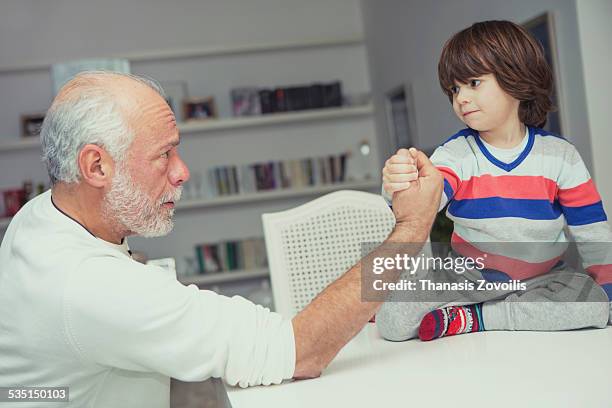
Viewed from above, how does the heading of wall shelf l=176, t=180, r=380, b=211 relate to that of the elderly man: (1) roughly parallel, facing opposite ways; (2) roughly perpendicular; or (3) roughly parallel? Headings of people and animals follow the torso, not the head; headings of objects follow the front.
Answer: roughly perpendicular

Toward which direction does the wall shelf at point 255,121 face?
toward the camera

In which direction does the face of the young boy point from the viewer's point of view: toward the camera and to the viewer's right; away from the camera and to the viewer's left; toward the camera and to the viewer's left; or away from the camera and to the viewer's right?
toward the camera and to the viewer's left

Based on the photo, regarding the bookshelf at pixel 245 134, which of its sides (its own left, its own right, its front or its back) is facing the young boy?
front

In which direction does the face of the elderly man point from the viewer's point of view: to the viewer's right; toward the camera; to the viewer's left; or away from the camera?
to the viewer's right

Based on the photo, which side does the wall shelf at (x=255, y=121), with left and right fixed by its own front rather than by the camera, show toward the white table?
front

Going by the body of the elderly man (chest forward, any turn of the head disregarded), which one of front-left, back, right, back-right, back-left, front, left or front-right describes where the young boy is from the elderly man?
front

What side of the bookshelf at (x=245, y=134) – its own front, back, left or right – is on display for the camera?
front

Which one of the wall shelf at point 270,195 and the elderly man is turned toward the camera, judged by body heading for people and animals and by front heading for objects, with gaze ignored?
the wall shelf

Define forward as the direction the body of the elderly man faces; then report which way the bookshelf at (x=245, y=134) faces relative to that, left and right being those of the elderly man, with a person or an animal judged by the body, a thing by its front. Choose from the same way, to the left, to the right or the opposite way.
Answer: to the right

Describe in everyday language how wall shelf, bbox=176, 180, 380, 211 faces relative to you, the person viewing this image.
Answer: facing the viewer

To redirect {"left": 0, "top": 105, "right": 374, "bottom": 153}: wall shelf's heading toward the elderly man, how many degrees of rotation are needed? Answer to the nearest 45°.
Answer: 0° — it already faces them

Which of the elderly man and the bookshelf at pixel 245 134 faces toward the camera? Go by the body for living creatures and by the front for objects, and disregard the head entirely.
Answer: the bookshelf

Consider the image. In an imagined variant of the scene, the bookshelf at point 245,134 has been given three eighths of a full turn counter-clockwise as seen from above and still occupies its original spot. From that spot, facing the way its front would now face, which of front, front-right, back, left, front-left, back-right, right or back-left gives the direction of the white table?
back-right

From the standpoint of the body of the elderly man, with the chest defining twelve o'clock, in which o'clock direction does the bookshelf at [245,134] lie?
The bookshelf is roughly at 9 o'clock from the elderly man.

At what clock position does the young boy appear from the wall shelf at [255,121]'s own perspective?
The young boy is roughly at 12 o'clock from the wall shelf.

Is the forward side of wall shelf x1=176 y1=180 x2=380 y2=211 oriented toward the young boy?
yes

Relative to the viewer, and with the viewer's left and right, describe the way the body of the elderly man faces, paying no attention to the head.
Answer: facing to the right of the viewer

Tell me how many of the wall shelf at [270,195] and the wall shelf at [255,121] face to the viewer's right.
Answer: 0
